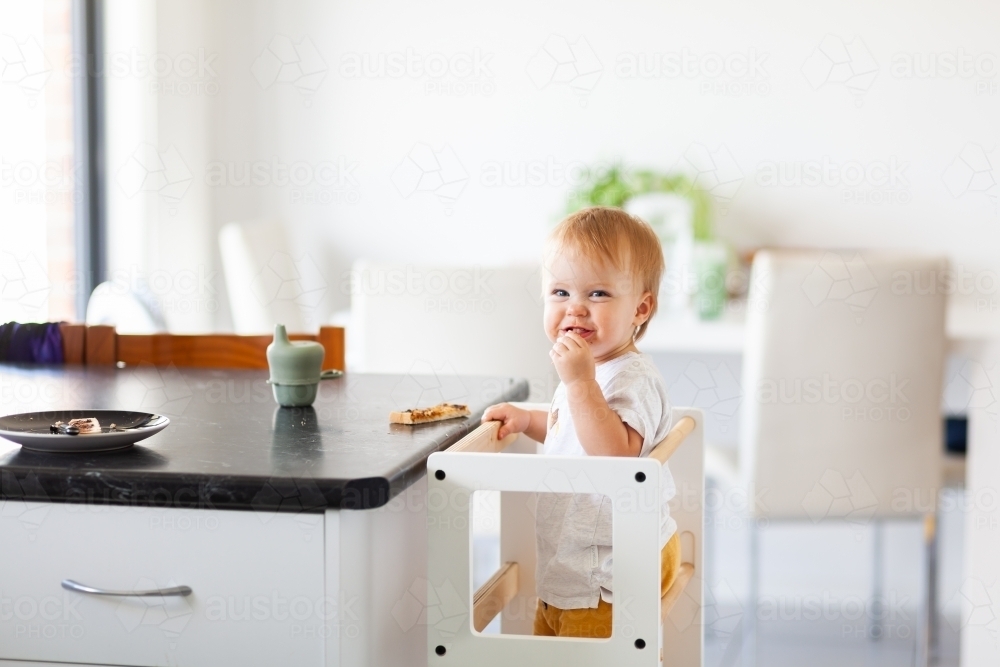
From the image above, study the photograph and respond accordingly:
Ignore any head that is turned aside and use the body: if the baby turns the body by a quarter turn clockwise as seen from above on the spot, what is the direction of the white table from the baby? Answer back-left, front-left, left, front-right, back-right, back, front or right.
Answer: right

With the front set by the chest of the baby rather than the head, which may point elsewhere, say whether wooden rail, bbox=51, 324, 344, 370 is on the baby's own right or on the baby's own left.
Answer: on the baby's own right

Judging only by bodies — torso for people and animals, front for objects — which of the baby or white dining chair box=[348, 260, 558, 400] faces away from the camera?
the white dining chair

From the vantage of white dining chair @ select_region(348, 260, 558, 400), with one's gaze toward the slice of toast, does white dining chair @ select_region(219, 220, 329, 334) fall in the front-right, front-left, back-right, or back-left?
back-right

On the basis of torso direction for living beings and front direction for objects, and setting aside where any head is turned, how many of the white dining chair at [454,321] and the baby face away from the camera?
1

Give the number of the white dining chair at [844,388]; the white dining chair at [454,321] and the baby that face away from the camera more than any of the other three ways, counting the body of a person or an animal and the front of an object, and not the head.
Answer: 2

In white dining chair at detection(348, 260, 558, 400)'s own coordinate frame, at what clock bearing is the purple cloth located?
The purple cloth is roughly at 8 o'clock from the white dining chair.

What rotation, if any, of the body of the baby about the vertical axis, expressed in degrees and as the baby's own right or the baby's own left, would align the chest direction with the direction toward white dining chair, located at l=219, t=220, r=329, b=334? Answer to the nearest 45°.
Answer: approximately 90° to the baby's own right

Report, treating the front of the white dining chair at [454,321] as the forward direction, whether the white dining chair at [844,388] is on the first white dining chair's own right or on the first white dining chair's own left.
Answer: on the first white dining chair's own right

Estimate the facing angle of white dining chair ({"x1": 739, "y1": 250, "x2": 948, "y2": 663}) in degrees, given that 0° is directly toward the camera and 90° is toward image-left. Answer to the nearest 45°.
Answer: approximately 180°

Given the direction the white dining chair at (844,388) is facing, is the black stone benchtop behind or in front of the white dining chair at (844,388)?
behind

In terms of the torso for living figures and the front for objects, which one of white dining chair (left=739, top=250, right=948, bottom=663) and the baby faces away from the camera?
the white dining chair

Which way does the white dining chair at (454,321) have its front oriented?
away from the camera

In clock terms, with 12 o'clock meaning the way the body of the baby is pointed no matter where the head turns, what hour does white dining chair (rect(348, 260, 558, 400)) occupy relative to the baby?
The white dining chair is roughly at 4 o'clock from the baby.
